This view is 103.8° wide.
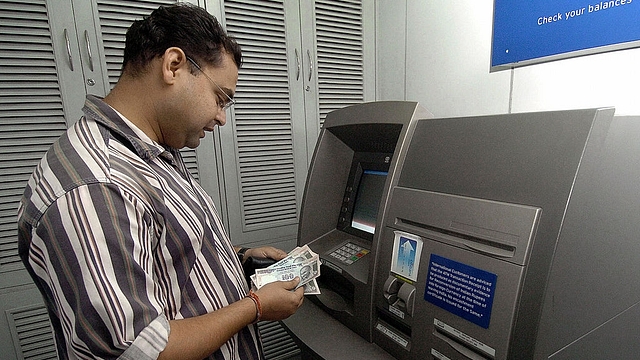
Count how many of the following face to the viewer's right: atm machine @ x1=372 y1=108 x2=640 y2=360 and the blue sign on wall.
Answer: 0

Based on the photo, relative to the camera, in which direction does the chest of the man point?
to the viewer's right

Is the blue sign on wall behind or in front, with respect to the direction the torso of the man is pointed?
in front

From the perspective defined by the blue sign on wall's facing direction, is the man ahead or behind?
ahead

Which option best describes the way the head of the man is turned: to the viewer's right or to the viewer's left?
to the viewer's right

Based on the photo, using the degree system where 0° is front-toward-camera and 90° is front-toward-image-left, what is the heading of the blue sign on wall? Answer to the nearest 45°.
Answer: approximately 45°

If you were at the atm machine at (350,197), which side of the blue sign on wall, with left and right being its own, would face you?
front

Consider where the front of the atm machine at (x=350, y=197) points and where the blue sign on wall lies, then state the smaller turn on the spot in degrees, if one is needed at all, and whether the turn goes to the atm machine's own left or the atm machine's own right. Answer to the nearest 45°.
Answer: approximately 135° to the atm machine's own left
